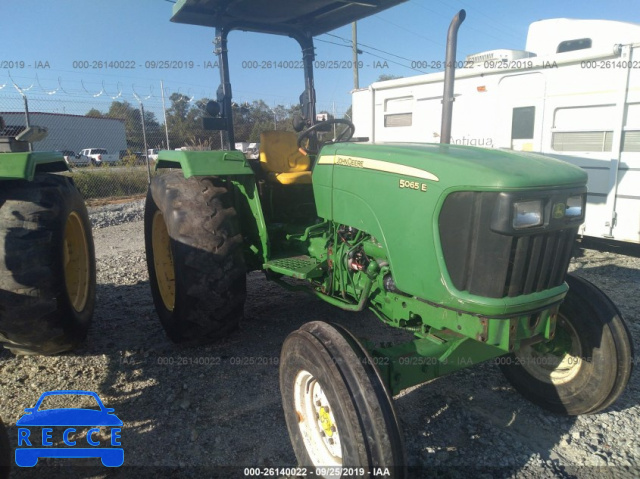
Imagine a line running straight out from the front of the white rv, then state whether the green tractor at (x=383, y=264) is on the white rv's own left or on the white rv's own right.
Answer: on the white rv's own right

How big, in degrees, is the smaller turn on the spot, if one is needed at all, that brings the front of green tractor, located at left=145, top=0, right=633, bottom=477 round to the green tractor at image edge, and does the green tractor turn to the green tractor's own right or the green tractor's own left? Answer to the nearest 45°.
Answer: approximately 135° to the green tractor's own right

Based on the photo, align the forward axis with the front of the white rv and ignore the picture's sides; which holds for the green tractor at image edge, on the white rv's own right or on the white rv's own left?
on the white rv's own right

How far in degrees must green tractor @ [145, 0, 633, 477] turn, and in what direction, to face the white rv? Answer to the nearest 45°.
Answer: approximately 90° to its left

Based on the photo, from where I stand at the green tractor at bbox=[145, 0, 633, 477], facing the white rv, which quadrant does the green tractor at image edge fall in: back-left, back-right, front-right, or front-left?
back-left

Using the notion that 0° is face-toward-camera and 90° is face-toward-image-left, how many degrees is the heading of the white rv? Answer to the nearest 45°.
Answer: approximately 315°
